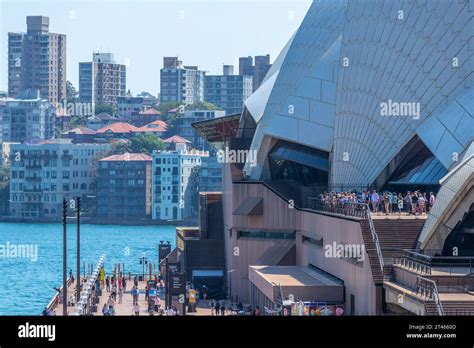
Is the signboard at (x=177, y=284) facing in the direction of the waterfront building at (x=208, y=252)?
no

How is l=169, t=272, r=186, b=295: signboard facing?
toward the camera

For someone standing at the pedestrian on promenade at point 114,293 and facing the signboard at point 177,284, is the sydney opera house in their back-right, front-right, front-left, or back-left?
front-left

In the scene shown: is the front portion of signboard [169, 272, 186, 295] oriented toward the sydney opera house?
no
